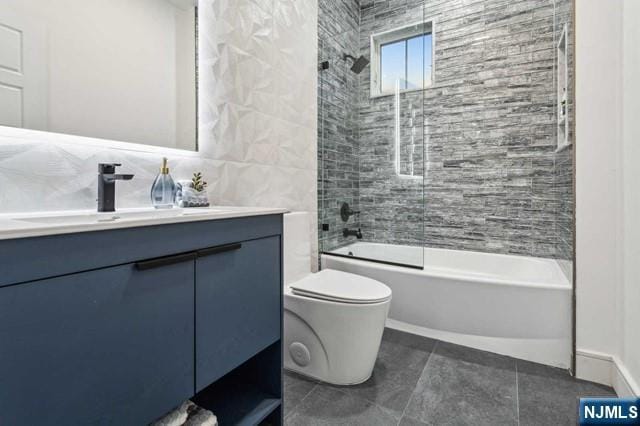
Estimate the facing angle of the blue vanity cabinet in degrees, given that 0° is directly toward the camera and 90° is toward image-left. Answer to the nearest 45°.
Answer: approximately 315°

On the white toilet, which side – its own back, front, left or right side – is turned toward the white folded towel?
right

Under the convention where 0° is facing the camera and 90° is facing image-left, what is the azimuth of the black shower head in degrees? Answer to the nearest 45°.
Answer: approximately 270°

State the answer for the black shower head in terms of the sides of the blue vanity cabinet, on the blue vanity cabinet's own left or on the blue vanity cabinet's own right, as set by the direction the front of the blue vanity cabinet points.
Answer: on the blue vanity cabinet's own left

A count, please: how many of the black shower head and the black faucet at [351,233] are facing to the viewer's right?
2

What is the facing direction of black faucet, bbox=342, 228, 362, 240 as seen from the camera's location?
facing to the right of the viewer
